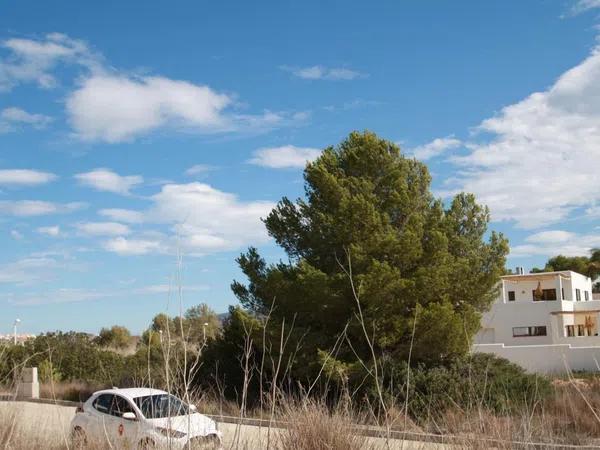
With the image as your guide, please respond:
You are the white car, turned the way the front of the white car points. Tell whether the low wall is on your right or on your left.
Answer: on your left

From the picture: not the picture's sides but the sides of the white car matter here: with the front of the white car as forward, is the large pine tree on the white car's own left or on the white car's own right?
on the white car's own left

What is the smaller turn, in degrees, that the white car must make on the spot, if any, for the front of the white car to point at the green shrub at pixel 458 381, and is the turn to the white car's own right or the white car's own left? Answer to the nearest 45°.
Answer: approximately 90° to the white car's own left

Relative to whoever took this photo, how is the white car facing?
facing the viewer and to the right of the viewer

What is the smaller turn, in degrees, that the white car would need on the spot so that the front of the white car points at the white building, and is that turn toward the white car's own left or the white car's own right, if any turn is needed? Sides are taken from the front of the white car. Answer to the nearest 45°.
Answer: approximately 90° to the white car's own left
